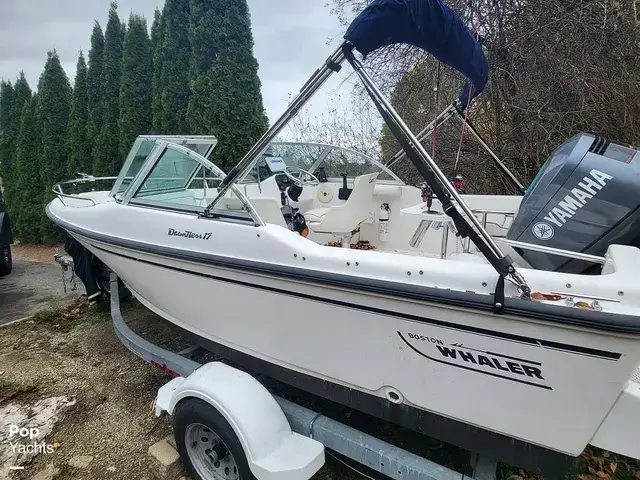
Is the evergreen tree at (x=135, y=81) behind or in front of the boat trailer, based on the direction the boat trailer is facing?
in front

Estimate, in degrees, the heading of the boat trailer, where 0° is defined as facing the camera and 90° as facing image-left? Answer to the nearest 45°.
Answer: approximately 135°

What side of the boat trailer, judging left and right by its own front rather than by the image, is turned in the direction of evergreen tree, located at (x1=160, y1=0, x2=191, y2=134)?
front

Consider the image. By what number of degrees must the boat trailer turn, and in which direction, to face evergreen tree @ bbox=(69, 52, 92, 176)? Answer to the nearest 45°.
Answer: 0° — it already faces it

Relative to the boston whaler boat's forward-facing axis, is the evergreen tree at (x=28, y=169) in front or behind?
in front

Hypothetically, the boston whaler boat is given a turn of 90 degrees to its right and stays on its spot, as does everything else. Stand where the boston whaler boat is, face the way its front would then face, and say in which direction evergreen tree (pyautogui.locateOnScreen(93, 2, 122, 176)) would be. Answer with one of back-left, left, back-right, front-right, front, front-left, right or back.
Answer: left

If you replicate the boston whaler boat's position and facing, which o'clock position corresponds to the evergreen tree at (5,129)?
The evergreen tree is roughly at 12 o'clock from the boston whaler boat.

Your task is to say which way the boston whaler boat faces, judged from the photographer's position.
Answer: facing away from the viewer and to the left of the viewer

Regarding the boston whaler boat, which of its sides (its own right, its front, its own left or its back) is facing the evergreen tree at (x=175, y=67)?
front

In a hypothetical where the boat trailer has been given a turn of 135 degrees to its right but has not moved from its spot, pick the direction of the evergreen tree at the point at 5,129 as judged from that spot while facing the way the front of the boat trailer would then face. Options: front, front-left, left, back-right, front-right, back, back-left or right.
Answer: back-left

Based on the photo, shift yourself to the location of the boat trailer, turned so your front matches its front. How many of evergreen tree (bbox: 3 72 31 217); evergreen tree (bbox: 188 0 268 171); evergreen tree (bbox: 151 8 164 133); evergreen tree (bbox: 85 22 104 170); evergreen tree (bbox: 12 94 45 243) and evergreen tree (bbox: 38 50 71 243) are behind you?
0

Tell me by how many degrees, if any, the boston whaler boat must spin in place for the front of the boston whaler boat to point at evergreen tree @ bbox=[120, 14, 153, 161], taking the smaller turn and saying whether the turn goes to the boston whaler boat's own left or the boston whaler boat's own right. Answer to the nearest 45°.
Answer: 0° — it already faces it

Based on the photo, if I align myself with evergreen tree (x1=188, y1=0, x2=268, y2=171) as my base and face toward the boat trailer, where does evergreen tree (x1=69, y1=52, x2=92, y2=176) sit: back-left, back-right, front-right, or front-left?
back-right

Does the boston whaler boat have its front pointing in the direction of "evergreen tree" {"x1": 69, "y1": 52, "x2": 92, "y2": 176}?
yes
